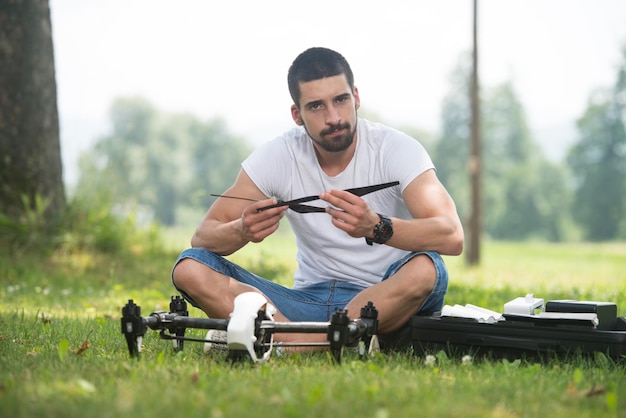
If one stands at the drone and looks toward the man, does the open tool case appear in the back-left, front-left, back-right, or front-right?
front-right

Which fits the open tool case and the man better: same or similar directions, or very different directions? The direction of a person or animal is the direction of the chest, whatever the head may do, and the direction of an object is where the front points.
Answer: same or similar directions

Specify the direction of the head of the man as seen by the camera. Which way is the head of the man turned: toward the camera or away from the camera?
toward the camera

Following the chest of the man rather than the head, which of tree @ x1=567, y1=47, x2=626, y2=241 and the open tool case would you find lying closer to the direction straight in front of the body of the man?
the open tool case

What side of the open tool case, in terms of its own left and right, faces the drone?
right

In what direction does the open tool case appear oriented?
toward the camera

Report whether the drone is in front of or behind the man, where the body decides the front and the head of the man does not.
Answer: in front

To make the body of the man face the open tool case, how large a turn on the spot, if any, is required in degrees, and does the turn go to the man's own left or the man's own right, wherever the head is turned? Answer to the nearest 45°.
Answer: approximately 45° to the man's own left

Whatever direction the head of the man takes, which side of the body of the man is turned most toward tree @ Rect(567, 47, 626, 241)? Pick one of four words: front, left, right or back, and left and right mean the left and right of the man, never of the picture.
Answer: back

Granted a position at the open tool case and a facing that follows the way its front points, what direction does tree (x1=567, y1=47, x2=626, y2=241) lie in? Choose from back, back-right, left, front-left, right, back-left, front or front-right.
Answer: back
